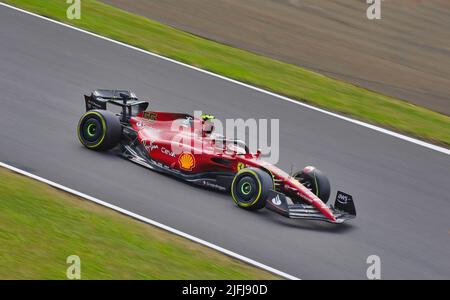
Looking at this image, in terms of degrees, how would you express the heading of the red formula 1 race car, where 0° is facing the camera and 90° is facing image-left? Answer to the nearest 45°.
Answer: approximately 315°
